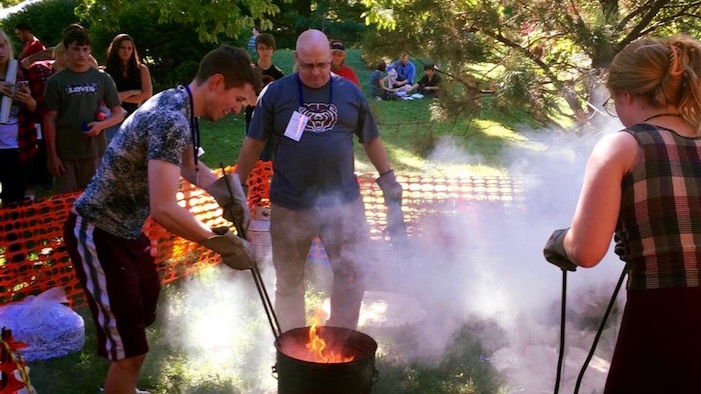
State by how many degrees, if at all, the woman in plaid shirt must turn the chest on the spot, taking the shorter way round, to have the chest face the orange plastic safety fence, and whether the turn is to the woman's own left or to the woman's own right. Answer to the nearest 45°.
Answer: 0° — they already face it

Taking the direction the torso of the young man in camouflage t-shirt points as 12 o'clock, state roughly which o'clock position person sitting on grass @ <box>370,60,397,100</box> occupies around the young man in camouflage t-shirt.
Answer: The person sitting on grass is roughly at 10 o'clock from the young man in camouflage t-shirt.

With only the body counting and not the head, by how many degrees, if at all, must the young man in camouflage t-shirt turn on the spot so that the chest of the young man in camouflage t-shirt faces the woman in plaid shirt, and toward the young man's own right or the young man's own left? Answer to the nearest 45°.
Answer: approximately 45° to the young man's own right

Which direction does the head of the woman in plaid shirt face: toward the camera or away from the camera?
away from the camera

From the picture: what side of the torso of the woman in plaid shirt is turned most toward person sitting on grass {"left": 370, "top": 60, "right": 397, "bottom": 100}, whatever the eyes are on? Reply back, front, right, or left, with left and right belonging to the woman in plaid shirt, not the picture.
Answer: front

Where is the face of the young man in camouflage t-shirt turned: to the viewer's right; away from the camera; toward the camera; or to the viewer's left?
to the viewer's right

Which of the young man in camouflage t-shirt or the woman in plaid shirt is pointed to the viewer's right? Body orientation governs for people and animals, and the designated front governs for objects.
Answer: the young man in camouflage t-shirt

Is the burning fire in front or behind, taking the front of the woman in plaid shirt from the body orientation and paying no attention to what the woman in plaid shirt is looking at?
in front

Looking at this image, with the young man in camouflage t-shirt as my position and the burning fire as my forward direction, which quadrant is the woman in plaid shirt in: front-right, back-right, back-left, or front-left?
front-right

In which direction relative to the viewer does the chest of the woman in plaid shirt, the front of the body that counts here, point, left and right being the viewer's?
facing away from the viewer and to the left of the viewer

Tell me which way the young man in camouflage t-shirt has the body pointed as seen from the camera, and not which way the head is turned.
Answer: to the viewer's right

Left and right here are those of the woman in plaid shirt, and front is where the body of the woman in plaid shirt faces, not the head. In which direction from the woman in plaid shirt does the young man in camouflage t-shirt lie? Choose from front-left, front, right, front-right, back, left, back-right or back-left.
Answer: front-left
